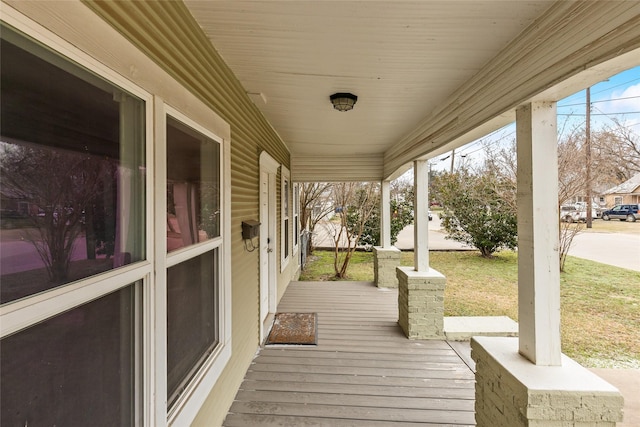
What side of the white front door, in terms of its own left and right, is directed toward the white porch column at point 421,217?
front

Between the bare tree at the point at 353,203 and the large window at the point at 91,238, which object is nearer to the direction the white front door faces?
the bare tree

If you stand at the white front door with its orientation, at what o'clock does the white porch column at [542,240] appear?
The white porch column is roughly at 2 o'clock from the white front door.

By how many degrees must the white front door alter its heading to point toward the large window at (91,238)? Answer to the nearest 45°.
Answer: approximately 90° to its right

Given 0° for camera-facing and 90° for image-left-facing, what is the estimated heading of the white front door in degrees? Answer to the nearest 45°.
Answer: approximately 270°

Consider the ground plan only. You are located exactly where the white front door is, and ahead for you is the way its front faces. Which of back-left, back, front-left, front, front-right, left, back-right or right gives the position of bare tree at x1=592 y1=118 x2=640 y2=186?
front

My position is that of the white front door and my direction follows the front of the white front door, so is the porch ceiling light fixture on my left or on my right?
on my right
